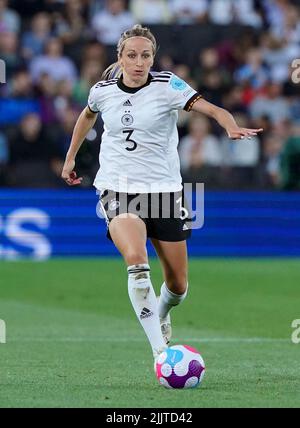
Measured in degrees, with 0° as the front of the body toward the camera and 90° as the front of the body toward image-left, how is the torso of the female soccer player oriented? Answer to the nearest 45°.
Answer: approximately 0°
